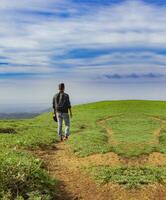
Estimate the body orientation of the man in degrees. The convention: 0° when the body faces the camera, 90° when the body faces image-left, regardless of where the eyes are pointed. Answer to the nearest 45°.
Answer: approximately 180°
